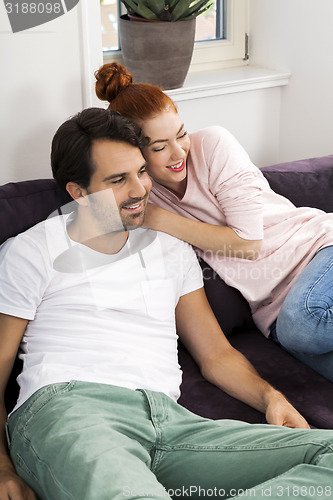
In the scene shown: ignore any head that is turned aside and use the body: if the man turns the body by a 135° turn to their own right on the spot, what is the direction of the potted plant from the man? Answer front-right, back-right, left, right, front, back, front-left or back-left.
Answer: right

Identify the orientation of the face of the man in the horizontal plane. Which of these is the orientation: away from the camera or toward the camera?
toward the camera

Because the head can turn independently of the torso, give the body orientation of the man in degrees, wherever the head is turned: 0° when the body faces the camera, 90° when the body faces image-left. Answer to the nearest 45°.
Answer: approximately 315°

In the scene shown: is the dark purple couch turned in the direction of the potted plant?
no

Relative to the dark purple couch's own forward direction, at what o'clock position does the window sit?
The window is roughly at 6 o'clock from the dark purple couch.

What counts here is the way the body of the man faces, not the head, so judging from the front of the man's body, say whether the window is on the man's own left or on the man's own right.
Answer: on the man's own left

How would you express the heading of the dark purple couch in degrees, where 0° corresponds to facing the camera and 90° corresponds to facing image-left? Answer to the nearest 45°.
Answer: approximately 0°
